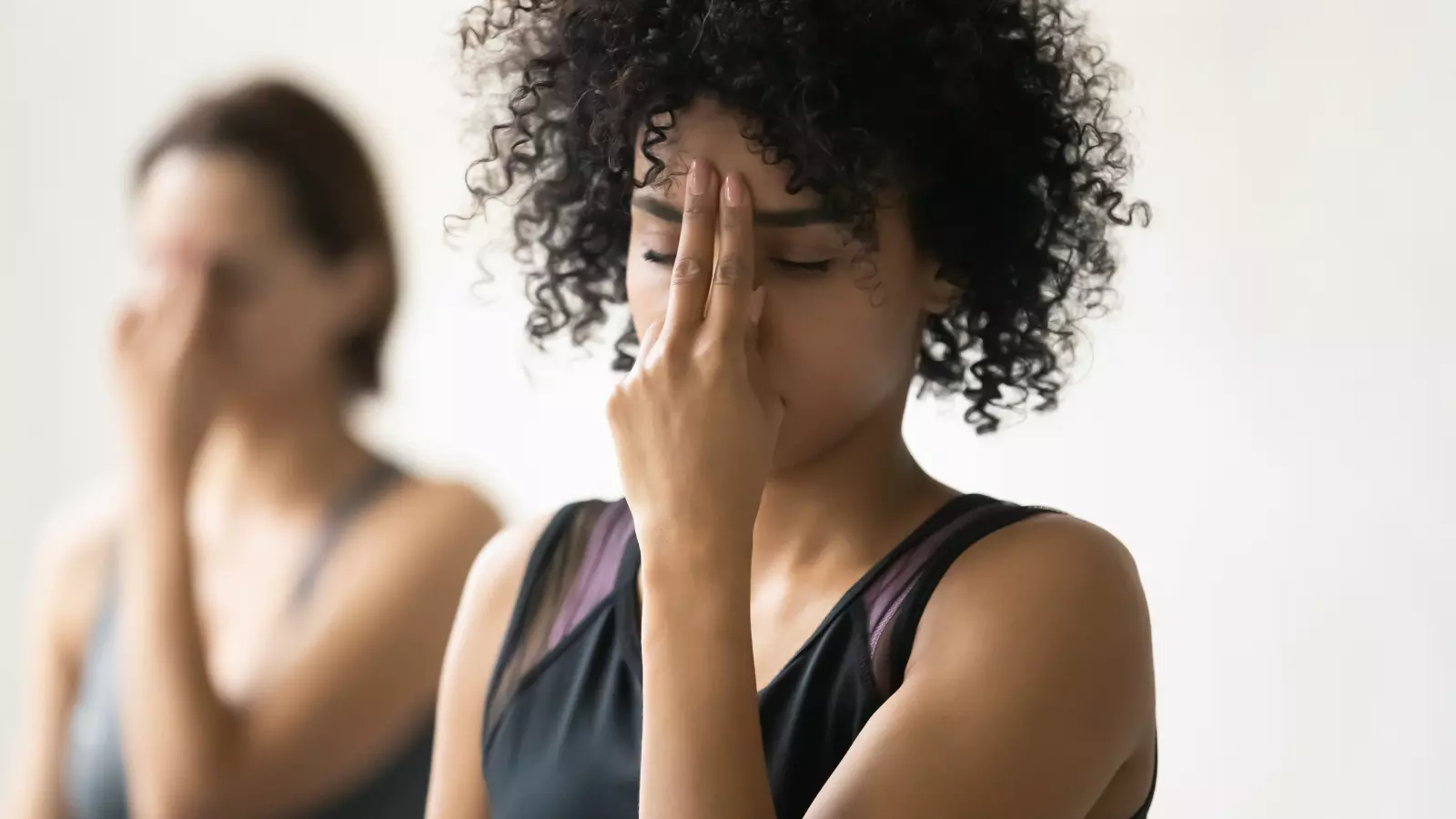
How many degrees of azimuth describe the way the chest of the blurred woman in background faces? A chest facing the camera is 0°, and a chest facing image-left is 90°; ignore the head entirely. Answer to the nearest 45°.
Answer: approximately 45°

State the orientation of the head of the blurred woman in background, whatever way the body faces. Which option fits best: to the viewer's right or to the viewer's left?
to the viewer's left

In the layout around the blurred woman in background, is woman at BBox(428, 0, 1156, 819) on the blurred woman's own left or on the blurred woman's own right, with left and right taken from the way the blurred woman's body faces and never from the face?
on the blurred woman's own left

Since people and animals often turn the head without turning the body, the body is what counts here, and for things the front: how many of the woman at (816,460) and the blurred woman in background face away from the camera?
0

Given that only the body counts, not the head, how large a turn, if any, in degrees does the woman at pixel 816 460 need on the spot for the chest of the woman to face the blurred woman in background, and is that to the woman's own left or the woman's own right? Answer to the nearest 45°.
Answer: approximately 90° to the woman's own right

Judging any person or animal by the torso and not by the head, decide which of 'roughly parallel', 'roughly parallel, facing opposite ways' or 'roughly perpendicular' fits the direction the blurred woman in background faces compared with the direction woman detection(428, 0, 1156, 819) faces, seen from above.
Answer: roughly parallel

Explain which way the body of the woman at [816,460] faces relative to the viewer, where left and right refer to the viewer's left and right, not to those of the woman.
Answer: facing the viewer and to the left of the viewer
